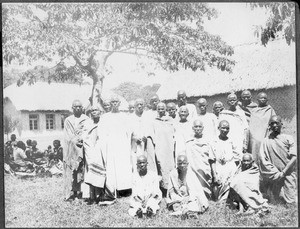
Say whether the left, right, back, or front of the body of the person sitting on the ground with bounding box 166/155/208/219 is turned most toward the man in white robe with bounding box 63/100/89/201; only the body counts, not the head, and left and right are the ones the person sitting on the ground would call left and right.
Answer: right

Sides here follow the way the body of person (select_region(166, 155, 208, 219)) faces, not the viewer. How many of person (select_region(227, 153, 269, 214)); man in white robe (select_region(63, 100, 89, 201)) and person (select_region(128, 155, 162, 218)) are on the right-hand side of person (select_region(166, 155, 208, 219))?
2

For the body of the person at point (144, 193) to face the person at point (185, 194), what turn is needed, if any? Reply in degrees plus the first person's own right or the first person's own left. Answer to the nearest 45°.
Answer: approximately 90° to the first person's own left

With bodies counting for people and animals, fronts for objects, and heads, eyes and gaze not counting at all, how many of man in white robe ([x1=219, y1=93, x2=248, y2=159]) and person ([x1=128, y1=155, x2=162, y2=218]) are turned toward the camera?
2

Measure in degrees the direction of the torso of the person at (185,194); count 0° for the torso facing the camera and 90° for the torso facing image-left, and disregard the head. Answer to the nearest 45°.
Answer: approximately 0°

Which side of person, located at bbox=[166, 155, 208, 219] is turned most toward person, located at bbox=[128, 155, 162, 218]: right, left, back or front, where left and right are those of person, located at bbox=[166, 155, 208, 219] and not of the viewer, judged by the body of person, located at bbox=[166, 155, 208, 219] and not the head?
right
